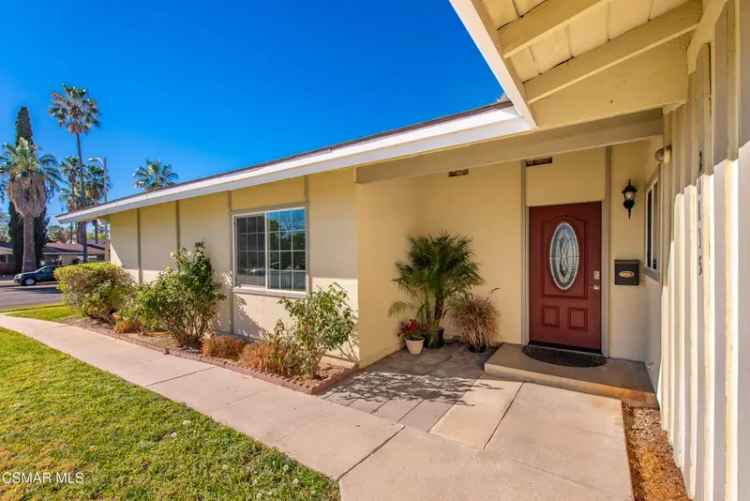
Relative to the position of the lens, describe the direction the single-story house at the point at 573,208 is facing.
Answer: facing the viewer and to the left of the viewer

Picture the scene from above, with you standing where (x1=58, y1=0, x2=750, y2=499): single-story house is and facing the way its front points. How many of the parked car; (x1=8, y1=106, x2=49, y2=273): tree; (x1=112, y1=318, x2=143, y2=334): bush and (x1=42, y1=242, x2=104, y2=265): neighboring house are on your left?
0

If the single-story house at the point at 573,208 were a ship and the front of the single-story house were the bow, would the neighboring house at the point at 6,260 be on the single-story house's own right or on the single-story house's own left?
on the single-story house's own right

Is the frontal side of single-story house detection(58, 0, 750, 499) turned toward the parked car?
no

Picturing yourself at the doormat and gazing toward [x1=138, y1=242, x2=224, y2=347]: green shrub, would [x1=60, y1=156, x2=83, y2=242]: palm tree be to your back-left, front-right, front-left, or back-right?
front-right

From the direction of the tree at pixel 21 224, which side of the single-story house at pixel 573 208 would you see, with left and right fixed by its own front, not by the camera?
right

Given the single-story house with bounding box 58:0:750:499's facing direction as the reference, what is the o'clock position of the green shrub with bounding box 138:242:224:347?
The green shrub is roughly at 2 o'clock from the single-story house.

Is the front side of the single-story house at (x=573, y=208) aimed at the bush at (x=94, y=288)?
no

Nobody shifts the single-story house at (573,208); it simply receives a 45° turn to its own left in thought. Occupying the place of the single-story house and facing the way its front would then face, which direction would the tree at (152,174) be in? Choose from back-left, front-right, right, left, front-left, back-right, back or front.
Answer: back-right

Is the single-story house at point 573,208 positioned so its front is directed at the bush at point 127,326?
no

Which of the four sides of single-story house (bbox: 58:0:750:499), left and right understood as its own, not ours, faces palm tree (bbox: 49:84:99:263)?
right

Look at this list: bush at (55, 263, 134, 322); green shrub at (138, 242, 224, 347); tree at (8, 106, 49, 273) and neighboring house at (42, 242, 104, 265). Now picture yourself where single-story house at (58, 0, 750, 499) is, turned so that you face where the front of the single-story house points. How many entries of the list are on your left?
0

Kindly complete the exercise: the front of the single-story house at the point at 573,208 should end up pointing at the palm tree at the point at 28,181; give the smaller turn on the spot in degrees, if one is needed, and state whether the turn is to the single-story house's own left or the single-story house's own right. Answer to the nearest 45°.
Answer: approximately 90° to the single-story house's own right
